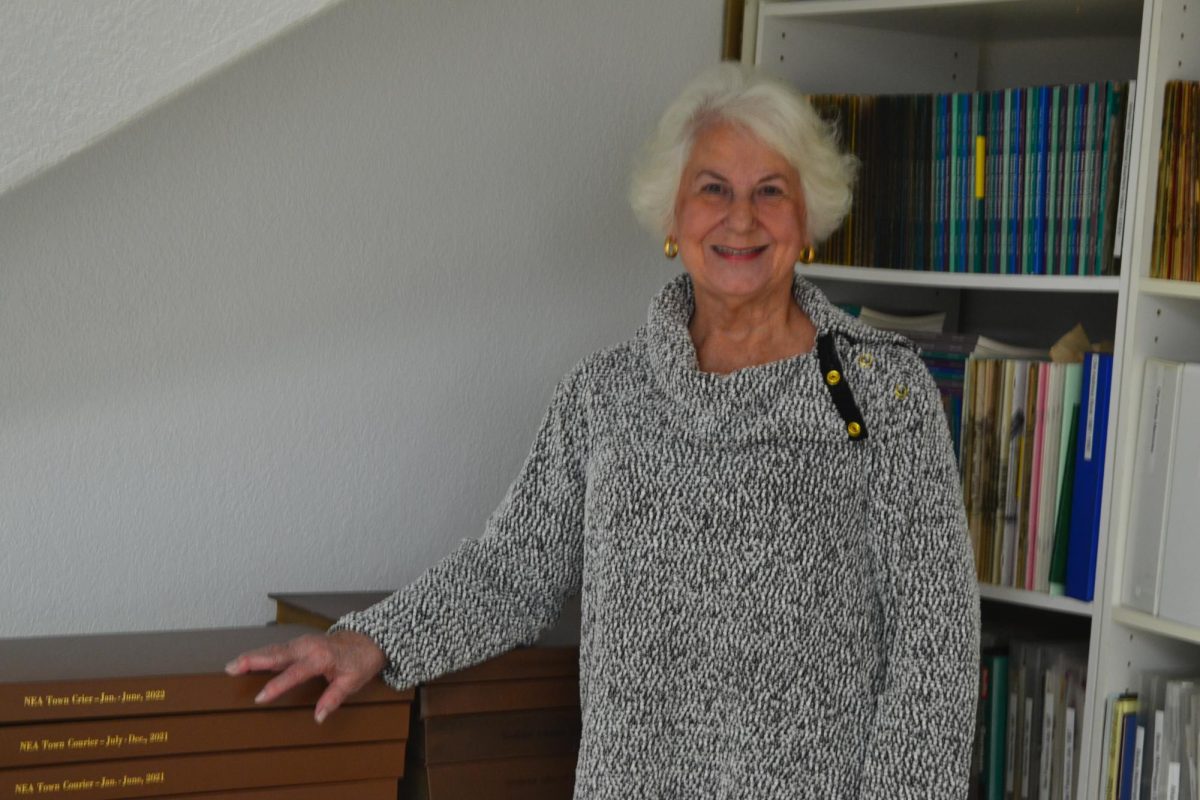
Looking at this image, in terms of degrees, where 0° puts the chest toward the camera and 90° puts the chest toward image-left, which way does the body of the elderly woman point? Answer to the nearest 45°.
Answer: approximately 0°

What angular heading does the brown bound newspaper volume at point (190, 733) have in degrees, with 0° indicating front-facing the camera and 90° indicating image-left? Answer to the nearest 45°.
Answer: approximately 0°

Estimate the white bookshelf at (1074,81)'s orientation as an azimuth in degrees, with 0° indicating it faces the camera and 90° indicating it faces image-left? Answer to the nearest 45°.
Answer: approximately 45°
